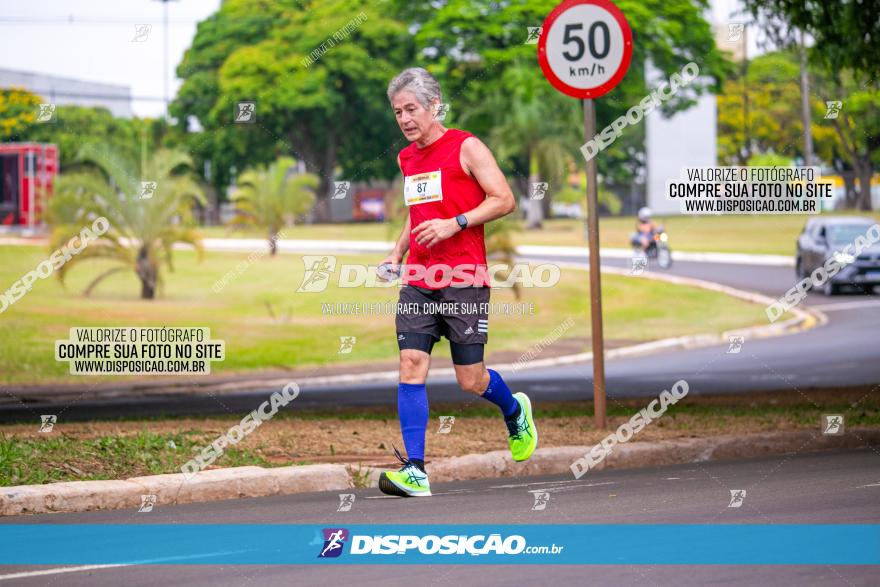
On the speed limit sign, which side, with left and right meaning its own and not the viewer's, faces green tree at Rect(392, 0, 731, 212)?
back

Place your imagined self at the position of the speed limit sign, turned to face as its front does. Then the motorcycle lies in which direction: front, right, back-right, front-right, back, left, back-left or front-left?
back

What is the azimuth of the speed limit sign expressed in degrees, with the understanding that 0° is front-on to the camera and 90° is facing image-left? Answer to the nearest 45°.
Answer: approximately 0°

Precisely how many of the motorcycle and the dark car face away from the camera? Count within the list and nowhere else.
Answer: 0

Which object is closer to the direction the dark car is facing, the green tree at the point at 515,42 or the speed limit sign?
the speed limit sign

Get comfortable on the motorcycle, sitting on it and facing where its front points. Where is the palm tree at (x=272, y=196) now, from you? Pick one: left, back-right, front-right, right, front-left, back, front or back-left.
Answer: back-right
